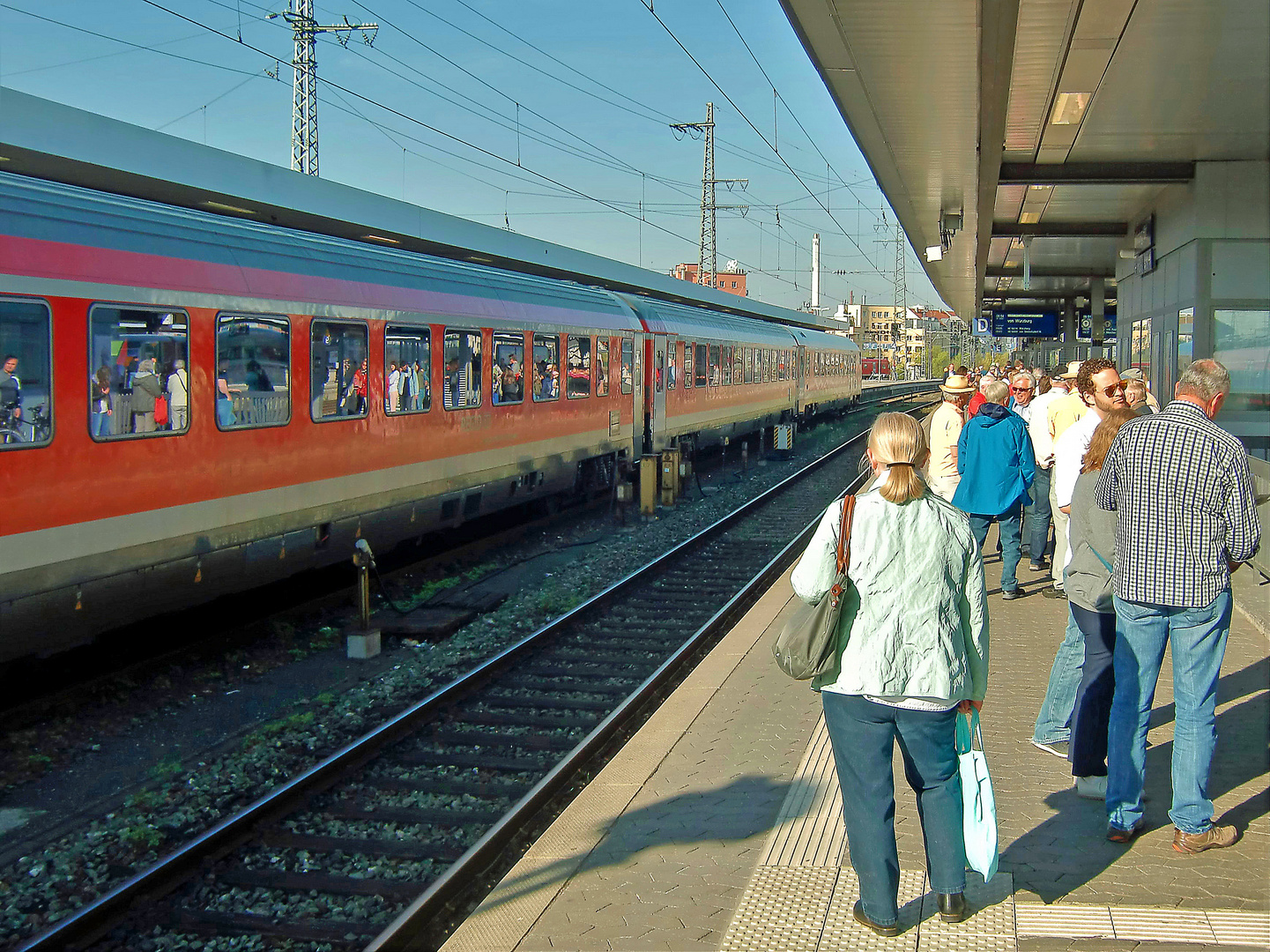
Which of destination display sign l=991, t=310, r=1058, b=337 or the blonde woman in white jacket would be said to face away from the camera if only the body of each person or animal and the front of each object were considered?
the blonde woman in white jacket

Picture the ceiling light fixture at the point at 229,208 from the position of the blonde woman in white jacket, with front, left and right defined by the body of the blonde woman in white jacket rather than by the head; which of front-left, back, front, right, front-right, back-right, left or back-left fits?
front-left

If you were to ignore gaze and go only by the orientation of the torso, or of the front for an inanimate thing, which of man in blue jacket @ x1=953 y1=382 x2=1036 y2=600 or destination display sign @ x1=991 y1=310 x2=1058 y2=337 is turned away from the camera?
the man in blue jacket

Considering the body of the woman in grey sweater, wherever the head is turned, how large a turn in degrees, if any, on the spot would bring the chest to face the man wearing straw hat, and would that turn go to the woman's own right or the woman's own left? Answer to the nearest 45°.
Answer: approximately 45° to the woman's own left

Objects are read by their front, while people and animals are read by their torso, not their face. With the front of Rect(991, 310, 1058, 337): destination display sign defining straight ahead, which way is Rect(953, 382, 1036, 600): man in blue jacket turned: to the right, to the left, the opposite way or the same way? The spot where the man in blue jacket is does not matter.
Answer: the opposite way

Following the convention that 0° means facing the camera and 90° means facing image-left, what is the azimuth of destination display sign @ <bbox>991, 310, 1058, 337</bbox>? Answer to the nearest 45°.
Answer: approximately 0°

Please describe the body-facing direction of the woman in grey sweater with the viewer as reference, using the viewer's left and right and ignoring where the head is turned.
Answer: facing away from the viewer and to the right of the viewer

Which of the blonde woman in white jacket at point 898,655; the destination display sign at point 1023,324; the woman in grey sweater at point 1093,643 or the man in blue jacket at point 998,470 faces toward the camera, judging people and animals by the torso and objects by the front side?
the destination display sign

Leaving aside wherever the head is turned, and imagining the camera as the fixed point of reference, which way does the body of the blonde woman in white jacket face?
away from the camera

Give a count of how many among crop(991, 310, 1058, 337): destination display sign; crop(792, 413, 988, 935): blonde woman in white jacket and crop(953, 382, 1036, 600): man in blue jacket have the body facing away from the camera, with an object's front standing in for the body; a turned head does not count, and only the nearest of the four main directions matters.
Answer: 2

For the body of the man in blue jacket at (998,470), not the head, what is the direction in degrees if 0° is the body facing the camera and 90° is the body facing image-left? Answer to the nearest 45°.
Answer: approximately 180°

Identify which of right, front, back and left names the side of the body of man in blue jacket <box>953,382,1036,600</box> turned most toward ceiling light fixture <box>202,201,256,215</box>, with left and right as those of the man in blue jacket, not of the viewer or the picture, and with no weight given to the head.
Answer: left

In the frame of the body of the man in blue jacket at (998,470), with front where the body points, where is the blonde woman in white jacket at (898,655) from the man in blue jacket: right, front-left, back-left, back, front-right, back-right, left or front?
back
